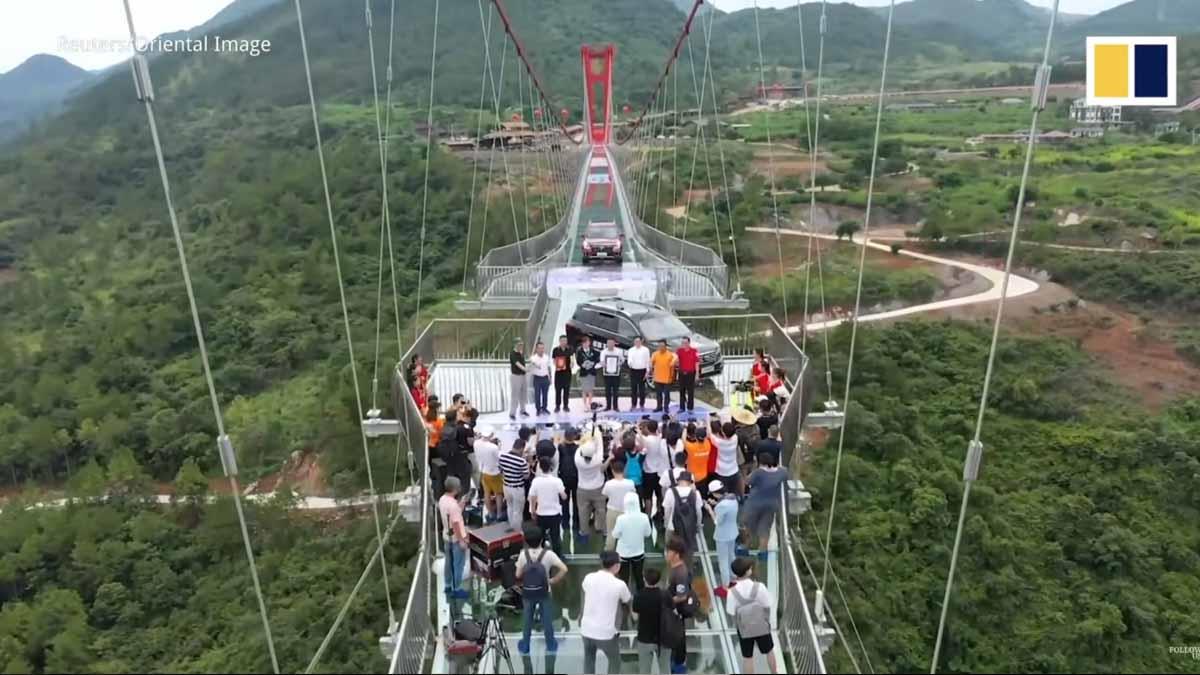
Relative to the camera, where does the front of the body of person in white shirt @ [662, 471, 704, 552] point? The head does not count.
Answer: away from the camera

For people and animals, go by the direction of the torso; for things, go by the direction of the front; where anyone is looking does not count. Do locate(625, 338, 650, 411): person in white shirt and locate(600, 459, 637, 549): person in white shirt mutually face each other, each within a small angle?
yes

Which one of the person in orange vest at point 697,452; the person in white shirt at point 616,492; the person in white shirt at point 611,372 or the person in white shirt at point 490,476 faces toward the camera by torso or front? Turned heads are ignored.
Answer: the person in white shirt at point 611,372

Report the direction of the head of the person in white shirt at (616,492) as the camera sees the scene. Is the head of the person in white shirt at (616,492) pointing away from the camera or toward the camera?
away from the camera

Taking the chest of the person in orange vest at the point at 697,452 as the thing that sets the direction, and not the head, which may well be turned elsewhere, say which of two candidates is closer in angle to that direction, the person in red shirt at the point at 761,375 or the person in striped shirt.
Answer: the person in red shirt

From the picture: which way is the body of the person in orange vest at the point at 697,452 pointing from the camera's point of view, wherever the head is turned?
away from the camera

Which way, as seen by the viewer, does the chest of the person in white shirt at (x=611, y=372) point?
toward the camera

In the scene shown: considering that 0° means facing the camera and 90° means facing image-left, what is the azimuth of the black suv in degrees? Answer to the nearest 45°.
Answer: approximately 315°

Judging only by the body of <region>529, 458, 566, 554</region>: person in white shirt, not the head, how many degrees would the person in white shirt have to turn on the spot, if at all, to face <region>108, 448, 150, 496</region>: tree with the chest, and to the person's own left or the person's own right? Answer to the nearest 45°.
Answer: approximately 45° to the person's own left

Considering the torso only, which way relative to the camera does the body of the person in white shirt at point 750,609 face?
away from the camera

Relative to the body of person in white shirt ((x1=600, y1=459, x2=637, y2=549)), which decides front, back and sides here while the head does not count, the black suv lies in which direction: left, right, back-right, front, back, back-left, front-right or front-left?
front

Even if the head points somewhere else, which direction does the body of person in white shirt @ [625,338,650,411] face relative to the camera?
toward the camera

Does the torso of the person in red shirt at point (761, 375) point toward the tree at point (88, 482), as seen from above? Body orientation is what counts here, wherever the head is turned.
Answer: no

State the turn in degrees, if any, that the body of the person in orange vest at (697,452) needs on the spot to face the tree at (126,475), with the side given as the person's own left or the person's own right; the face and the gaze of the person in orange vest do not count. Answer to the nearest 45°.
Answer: approximately 45° to the person's own left

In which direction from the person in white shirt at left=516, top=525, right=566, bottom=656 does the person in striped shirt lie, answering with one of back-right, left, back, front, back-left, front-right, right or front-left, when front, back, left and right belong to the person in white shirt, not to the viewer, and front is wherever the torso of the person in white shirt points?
front

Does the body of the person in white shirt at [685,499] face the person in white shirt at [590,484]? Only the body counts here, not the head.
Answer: no

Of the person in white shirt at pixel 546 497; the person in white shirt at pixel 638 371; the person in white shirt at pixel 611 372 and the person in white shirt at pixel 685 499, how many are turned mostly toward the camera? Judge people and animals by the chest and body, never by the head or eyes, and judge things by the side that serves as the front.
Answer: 2

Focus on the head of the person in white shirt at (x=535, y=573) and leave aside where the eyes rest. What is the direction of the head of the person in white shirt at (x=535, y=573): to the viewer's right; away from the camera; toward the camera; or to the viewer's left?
away from the camera

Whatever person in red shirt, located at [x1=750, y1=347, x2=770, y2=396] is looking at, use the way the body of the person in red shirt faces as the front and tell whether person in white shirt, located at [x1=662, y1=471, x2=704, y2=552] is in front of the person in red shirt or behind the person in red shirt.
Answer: in front

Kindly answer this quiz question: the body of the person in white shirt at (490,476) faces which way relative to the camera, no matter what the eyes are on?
away from the camera

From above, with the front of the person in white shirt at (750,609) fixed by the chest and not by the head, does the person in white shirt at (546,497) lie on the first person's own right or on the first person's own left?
on the first person's own left

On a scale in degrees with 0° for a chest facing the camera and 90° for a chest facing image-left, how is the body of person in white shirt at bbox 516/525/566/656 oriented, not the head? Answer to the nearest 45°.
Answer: approximately 180°
